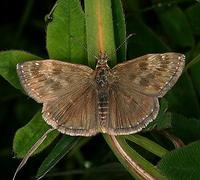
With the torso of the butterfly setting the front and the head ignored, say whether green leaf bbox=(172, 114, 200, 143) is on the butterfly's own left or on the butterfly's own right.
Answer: on the butterfly's own right

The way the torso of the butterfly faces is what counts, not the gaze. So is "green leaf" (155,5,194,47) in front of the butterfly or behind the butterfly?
in front

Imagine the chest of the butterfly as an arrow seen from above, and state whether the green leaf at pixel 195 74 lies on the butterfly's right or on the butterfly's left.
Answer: on the butterfly's right

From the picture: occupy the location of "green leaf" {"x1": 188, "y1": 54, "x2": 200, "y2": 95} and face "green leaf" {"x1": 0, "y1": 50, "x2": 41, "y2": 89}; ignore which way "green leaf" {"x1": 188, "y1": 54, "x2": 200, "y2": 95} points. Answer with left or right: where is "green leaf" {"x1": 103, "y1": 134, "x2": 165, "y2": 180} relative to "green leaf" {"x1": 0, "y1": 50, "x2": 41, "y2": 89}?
left

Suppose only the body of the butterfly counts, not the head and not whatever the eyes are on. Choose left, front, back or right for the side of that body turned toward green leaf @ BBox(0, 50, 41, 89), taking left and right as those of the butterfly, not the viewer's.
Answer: left

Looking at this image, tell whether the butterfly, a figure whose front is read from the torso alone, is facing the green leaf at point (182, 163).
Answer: no

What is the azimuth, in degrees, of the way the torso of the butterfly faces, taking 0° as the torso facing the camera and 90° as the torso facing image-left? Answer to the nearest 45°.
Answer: approximately 180°
